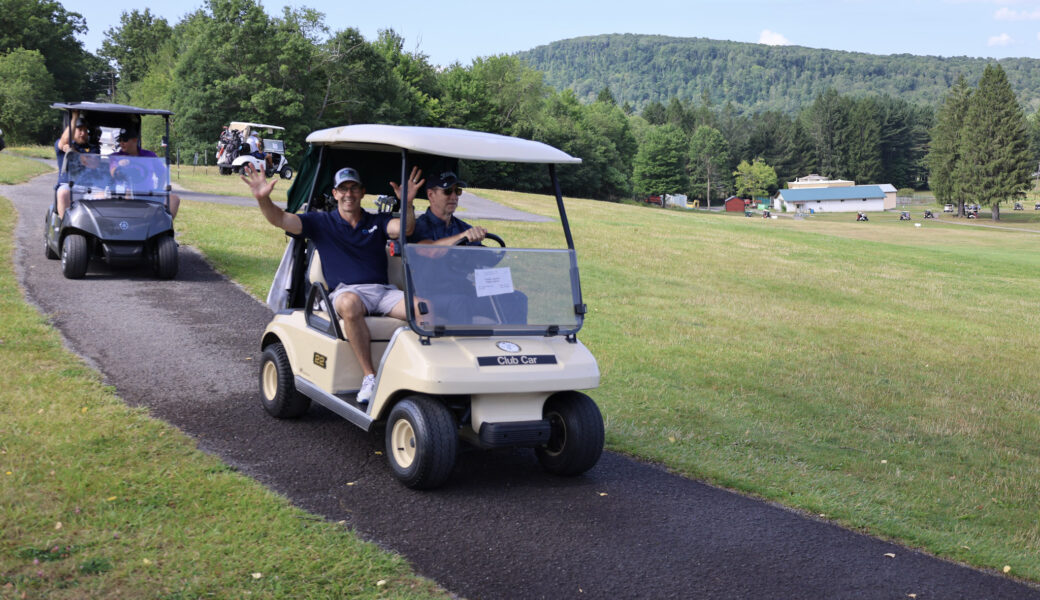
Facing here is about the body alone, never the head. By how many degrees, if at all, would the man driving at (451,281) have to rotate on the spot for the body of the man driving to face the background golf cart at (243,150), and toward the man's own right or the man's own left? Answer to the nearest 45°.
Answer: approximately 135° to the man's own left

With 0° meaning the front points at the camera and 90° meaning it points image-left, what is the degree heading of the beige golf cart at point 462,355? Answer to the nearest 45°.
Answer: approximately 315°

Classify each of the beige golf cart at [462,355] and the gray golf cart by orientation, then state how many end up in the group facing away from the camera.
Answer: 0

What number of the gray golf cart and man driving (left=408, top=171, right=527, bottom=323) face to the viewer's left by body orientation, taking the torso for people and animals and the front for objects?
0

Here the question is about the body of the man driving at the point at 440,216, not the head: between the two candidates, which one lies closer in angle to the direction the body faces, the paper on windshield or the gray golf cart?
the paper on windshield

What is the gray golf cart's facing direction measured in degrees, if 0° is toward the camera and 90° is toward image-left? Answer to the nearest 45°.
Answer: approximately 0°

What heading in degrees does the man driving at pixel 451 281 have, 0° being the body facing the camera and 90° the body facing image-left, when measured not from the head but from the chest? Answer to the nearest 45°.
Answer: approximately 315°

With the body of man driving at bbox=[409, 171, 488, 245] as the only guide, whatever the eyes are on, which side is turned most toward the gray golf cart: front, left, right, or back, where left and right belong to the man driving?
back

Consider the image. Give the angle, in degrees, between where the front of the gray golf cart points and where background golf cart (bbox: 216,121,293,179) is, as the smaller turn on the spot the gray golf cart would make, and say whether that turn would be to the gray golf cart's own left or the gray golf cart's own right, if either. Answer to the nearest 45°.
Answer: approximately 180°

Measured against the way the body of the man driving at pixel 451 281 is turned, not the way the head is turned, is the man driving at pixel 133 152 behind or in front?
behind
